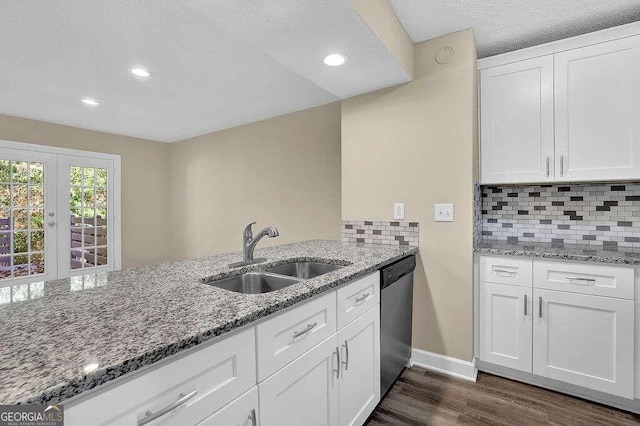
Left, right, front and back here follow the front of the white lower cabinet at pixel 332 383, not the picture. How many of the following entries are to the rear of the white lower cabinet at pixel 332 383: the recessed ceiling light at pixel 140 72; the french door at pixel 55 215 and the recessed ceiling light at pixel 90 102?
3

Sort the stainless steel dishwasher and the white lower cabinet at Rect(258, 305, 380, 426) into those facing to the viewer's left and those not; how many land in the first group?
0

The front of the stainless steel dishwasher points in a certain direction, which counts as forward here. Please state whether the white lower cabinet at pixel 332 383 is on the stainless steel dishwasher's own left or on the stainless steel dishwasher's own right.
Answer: on the stainless steel dishwasher's own right

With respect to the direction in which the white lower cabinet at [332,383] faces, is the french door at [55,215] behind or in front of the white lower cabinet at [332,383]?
behind

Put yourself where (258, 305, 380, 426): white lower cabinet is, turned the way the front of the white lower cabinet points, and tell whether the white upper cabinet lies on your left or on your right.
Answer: on your left

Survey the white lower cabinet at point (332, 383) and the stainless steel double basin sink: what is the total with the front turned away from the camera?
0

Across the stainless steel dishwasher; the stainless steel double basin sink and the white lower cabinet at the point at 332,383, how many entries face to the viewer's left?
0

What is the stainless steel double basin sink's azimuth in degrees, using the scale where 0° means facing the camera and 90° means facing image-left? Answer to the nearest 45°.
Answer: approximately 315°

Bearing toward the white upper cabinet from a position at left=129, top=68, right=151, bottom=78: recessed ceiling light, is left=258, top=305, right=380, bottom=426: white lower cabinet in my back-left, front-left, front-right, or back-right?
front-right

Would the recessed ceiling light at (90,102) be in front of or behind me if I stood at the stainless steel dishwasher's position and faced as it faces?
behind

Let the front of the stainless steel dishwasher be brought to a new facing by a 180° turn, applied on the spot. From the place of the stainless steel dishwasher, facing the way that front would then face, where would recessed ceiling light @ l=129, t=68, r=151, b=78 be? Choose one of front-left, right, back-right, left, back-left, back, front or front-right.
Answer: front-left

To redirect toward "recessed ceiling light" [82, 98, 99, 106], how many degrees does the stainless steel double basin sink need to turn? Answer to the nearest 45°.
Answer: approximately 180°

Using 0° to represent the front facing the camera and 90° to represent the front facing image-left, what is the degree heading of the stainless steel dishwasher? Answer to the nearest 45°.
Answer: approximately 315°
